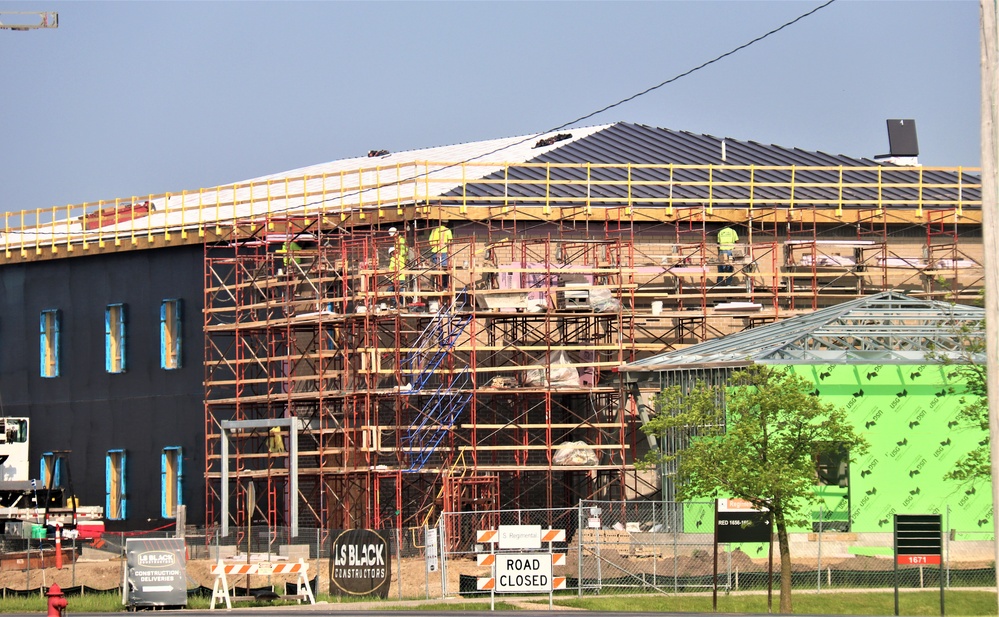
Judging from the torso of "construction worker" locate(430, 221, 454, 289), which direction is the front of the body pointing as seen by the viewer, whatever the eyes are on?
away from the camera

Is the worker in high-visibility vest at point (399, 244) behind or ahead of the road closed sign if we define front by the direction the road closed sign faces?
behind

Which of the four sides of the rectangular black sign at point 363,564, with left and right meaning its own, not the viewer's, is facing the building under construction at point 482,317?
back

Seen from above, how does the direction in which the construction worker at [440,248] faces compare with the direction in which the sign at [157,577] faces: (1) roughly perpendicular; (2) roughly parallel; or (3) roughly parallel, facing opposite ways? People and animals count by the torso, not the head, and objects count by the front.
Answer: roughly parallel, facing opposite ways

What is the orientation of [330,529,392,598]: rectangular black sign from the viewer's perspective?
toward the camera

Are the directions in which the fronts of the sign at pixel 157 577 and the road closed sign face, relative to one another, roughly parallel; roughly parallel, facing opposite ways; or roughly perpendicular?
roughly parallel

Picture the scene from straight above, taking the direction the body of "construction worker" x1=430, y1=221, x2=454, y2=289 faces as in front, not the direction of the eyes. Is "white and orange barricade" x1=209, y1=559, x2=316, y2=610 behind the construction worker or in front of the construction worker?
behind

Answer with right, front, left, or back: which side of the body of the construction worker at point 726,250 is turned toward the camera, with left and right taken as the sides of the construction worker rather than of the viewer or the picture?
back

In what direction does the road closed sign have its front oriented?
toward the camera

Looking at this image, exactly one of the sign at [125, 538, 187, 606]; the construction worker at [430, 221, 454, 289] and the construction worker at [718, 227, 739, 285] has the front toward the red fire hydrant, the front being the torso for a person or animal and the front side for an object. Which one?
the sign

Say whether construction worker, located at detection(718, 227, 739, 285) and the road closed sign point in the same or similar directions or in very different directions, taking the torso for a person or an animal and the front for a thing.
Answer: very different directions

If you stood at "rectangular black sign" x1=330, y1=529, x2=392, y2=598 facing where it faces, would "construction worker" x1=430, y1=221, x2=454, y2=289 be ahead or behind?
behind

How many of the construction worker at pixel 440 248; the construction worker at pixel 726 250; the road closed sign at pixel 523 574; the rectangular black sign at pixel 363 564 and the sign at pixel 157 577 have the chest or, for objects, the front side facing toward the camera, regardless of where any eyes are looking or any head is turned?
3

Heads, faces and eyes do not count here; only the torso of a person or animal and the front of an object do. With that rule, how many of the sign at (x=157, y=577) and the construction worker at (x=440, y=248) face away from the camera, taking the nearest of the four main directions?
1

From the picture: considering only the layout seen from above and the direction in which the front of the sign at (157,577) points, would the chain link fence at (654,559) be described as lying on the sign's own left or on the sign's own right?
on the sign's own left
